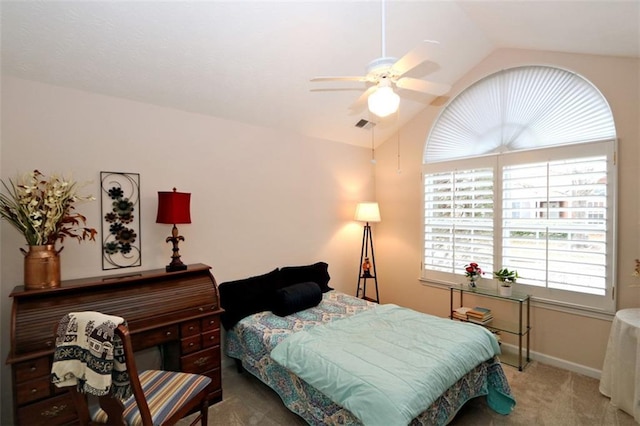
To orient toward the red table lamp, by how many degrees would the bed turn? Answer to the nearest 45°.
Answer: approximately 135° to its right

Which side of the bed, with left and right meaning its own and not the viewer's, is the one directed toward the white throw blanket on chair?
right

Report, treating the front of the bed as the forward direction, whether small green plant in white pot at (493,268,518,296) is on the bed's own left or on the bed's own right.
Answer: on the bed's own left

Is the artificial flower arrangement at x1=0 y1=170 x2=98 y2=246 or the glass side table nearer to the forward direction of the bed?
the glass side table

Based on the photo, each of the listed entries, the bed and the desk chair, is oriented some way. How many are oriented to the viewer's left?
0

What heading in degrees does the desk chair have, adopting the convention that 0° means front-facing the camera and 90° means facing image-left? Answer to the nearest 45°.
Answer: approximately 225°

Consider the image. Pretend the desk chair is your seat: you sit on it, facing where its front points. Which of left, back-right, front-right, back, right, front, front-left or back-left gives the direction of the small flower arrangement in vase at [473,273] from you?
front-right

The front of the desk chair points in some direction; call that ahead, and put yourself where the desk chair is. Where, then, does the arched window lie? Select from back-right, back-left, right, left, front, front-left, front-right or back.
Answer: front-right

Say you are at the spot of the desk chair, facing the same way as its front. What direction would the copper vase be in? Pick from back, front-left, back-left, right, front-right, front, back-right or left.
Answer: left

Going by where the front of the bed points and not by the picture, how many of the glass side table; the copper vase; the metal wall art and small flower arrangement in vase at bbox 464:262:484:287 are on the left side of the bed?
2
